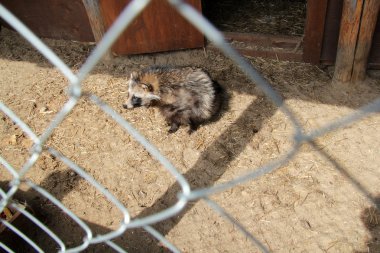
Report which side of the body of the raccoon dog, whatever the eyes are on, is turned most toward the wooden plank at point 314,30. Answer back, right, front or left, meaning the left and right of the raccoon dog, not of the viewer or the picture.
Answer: back

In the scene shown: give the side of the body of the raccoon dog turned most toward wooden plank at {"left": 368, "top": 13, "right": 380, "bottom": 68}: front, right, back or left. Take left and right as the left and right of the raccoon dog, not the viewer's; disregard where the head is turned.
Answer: back

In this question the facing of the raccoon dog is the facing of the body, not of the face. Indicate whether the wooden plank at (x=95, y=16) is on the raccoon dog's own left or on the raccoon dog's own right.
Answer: on the raccoon dog's own right

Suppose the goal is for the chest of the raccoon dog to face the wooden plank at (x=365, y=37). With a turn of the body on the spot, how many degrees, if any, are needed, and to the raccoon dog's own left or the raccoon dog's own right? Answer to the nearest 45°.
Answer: approximately 180°

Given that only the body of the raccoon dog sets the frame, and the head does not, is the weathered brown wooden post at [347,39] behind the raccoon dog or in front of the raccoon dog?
behind

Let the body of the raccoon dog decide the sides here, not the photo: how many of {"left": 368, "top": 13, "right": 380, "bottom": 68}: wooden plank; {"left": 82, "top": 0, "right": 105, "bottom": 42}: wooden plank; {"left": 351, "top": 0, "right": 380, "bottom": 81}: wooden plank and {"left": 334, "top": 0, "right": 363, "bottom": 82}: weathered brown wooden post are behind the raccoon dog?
3

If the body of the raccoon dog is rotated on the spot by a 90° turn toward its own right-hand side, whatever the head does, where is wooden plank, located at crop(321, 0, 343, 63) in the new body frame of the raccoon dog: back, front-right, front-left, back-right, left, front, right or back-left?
right

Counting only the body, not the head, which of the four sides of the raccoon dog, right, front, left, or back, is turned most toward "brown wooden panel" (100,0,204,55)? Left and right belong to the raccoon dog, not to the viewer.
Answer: right

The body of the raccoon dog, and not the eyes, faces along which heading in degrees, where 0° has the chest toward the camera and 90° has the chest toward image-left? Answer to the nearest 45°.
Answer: approximately 90°
